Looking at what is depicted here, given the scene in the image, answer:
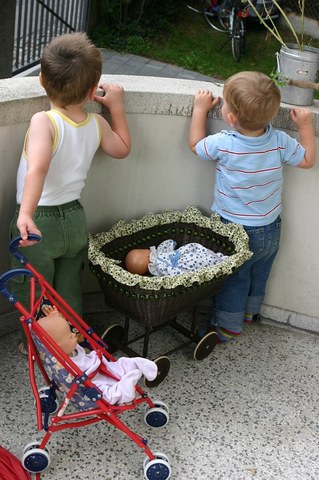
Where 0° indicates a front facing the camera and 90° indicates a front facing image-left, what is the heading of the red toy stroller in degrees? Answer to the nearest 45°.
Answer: approximately 270°

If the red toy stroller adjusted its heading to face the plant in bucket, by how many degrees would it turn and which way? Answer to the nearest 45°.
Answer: approximately 45° to its left

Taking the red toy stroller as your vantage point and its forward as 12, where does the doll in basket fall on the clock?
The doll in basket is roughly at 10 o'clock from the red toy stroller.

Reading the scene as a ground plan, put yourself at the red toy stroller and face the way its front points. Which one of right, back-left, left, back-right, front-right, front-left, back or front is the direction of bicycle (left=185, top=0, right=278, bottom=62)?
left

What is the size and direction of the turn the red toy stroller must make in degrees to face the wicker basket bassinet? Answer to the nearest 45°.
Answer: approximately 45° to its left

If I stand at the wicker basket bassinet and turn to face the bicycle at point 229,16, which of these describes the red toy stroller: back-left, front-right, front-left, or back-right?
back-left
